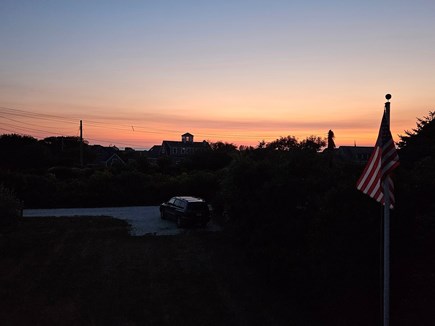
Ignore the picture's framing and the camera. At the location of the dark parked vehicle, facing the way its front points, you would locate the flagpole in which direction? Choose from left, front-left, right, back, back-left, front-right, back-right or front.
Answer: back-left

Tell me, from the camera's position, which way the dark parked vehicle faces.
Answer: facing away from the viewer and to the left of the viewer

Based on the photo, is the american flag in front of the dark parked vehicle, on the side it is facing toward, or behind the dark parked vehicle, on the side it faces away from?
behind

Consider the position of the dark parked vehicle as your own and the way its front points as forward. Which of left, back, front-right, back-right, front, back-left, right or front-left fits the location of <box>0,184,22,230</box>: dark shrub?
left
